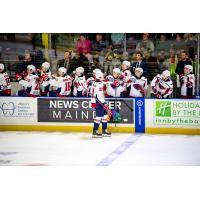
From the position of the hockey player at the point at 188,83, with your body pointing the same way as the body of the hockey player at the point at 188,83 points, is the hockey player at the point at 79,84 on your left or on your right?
on your right

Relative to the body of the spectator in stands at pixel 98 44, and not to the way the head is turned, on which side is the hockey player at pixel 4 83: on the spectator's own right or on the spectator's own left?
on the spectator's own right

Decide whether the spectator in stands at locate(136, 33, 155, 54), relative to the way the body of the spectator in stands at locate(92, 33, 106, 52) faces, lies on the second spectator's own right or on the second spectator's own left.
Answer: on the second spectator's own left

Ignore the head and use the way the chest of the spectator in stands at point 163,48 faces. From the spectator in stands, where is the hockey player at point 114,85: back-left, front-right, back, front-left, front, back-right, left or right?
right

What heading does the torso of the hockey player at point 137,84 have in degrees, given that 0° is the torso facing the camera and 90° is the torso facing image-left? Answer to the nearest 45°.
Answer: approximately 0°

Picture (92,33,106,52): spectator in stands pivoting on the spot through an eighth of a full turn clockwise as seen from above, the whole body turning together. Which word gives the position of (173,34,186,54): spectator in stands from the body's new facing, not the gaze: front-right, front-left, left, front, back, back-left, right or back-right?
back-left

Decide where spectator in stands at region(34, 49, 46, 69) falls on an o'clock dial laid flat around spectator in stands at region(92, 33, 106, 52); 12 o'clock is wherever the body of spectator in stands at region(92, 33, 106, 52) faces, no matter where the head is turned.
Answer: spectator in stands at region(34, 49, 46, 69) is roughly at 3 o'clock from spectator in stands at region(92, 33, 106, 52).

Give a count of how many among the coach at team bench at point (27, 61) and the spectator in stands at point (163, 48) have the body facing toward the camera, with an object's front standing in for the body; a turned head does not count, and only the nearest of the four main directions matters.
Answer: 2

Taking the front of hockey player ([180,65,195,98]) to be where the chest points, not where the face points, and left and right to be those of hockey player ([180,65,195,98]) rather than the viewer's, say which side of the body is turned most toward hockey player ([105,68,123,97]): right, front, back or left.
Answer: right
